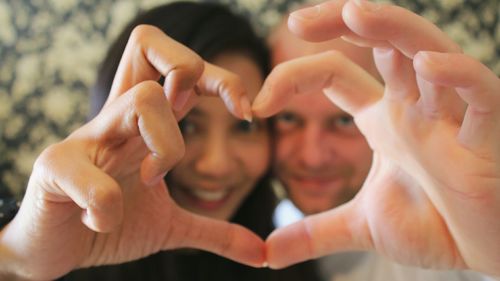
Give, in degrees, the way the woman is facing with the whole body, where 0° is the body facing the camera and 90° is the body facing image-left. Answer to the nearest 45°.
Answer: approximately 0°
